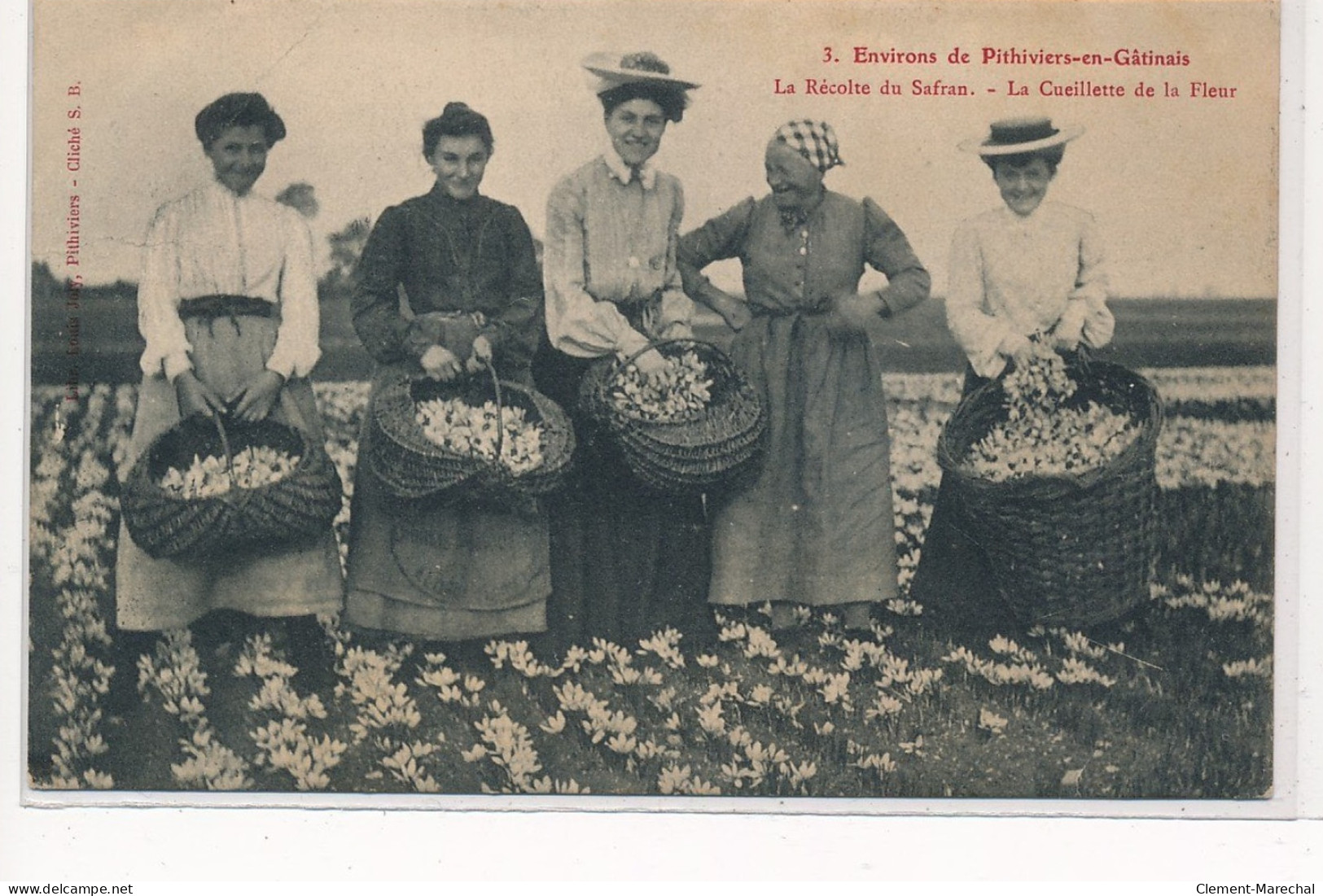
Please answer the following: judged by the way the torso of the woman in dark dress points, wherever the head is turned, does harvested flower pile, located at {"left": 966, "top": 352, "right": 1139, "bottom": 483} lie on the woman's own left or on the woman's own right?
on the woman's own left

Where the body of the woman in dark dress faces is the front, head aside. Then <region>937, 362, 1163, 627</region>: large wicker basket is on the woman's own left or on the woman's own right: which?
on the woman's own left

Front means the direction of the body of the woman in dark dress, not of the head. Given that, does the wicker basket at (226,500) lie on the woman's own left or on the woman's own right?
on the woman's own right

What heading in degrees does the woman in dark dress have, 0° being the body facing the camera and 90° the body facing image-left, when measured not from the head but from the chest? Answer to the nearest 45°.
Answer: approximately 0°
